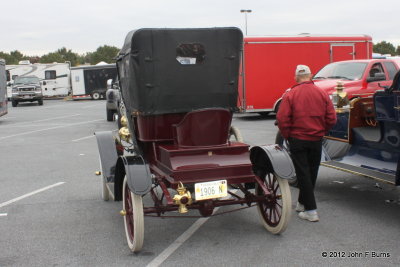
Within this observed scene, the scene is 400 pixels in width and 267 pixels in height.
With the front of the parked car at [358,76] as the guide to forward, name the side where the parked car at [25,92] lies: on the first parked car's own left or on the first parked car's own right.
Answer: on the first parked car's own right

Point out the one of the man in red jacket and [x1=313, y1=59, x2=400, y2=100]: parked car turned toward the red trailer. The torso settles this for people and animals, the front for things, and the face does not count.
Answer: the man in red jacket

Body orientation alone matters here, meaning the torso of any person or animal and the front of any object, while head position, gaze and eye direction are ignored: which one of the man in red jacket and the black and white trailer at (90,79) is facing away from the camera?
the man in red jacket

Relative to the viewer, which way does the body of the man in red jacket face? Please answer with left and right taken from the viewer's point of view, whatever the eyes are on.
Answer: facing away from the viewer

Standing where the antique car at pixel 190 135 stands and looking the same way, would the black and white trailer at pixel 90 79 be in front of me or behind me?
in front

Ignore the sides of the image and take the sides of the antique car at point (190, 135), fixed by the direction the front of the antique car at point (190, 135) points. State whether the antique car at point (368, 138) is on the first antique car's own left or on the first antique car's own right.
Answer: on the first antique car's own right

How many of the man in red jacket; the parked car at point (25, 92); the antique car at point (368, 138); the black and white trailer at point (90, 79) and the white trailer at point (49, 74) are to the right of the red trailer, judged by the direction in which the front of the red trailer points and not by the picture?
2

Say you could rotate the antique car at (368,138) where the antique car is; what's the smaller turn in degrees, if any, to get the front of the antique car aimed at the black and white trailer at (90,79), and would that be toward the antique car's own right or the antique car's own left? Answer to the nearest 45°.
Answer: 0° — it already faces it

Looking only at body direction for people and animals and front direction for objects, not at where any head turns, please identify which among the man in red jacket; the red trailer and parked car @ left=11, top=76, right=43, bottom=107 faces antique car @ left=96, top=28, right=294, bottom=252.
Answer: the parked car

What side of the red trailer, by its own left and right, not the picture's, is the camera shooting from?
right

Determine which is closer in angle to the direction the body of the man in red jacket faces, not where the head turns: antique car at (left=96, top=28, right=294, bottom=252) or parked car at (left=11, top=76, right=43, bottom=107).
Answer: the parked car

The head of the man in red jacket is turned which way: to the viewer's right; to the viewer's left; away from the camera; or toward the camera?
away from the camera

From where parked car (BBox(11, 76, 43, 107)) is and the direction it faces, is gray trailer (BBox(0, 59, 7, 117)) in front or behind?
in front
